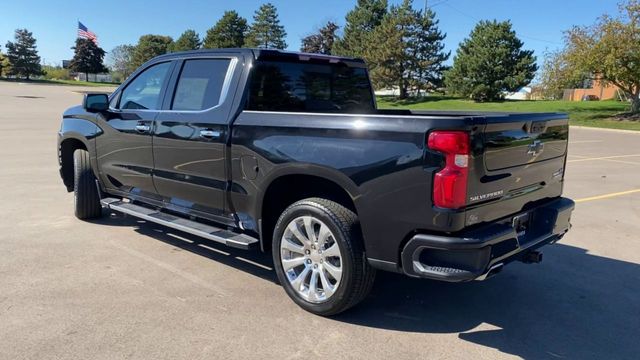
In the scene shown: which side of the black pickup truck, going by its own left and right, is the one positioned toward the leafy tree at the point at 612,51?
right

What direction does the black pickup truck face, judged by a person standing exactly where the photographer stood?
facing away from the viewer and to the left of the viewer

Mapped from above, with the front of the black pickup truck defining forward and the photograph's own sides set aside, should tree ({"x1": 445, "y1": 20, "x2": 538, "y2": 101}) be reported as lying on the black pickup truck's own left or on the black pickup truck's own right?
on the black pickup truck's own right

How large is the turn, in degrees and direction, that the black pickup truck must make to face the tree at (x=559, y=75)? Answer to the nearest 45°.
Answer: approximately 90° to its right

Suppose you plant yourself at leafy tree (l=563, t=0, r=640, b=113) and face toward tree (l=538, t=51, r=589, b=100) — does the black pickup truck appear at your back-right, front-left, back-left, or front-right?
back-left
